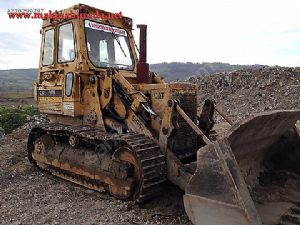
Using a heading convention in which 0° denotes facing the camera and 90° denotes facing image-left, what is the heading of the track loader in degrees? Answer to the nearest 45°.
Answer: approximately 315°
